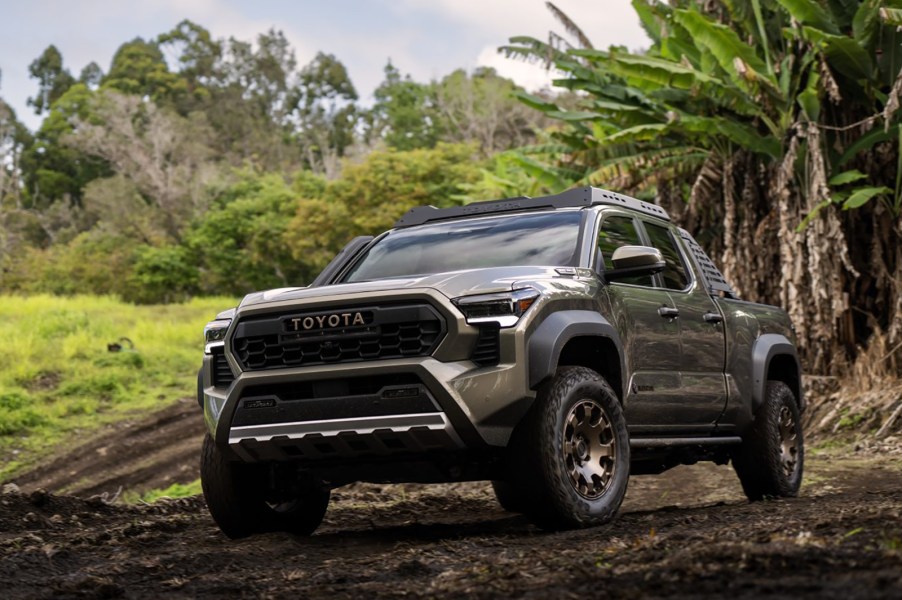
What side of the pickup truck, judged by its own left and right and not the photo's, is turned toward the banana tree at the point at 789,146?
back

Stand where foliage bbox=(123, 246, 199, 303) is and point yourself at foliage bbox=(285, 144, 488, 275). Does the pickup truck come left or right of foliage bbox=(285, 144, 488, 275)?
right

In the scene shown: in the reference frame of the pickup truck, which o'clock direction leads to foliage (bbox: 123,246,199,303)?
The foliage is roughly at 4 o'clock from the pickup truck.

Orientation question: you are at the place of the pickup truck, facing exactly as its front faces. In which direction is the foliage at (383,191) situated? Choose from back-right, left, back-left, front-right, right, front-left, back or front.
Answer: back-right

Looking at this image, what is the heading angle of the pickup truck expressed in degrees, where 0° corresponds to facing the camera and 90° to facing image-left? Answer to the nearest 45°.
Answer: approximately 45°
